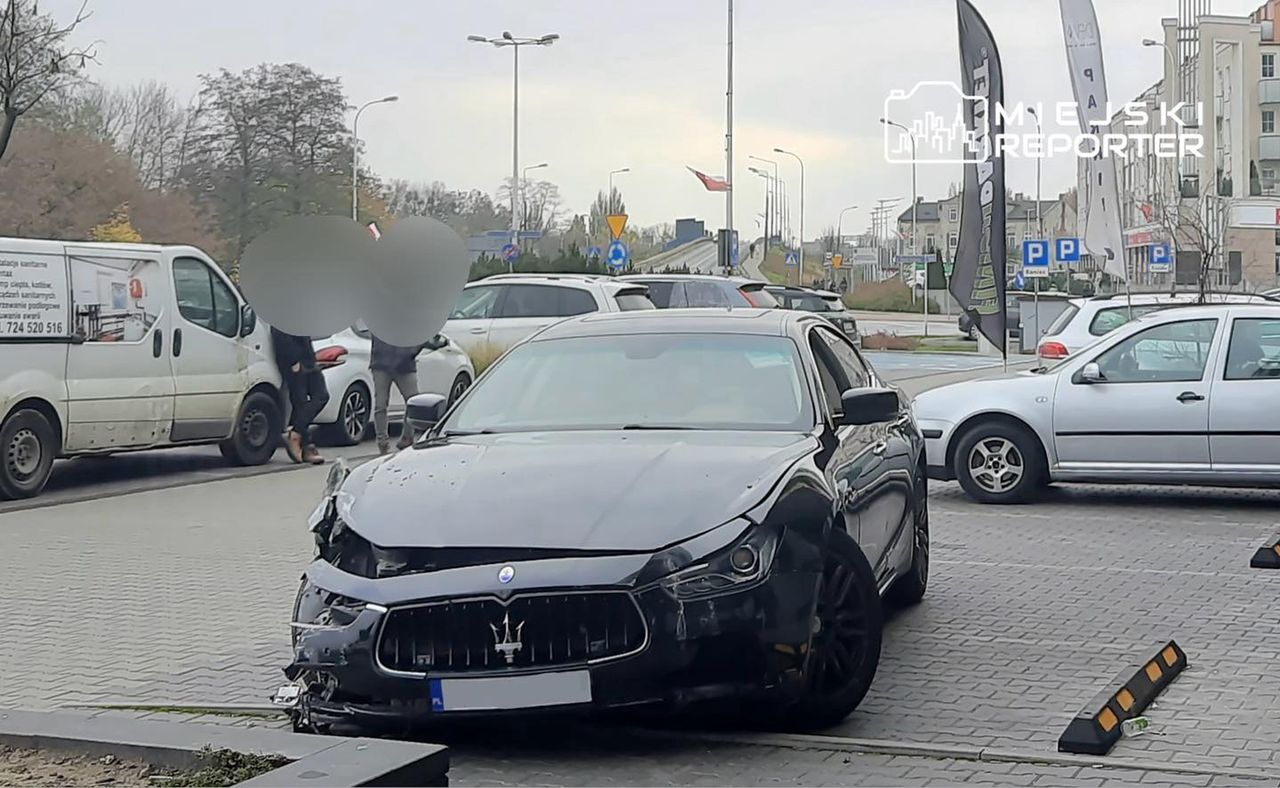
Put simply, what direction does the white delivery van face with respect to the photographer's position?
facing away from the viewer and to the right of the viewer

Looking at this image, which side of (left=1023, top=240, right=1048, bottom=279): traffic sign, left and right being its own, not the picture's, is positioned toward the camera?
front

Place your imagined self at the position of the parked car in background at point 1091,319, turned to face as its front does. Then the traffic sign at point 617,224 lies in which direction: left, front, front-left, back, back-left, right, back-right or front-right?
left

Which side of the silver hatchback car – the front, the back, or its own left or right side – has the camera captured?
left

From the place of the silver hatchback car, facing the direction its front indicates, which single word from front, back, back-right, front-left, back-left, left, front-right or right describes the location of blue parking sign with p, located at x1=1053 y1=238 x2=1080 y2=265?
right

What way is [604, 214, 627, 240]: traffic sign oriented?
toward the camera

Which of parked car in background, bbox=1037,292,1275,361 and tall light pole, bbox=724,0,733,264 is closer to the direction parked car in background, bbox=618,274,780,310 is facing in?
the tall light pole

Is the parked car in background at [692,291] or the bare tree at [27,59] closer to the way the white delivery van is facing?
the parked car in background

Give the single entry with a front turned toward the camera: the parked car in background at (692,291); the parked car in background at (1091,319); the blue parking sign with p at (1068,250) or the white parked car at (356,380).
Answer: the blue parking sign with p

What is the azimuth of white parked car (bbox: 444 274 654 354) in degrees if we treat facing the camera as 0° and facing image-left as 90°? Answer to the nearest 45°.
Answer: approximately 135°

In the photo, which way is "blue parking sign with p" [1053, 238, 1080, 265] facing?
toward the camera

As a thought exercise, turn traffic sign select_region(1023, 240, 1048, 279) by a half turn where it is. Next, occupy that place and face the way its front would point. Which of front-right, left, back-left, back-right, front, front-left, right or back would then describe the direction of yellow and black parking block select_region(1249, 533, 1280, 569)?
back

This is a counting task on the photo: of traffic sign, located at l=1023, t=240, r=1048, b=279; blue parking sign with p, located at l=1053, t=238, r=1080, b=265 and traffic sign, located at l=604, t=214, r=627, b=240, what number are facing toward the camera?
3

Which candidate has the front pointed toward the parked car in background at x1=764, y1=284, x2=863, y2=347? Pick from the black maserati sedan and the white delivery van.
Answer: the white delivery van

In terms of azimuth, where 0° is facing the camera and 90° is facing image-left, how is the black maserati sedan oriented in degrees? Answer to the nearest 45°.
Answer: approximately 45°

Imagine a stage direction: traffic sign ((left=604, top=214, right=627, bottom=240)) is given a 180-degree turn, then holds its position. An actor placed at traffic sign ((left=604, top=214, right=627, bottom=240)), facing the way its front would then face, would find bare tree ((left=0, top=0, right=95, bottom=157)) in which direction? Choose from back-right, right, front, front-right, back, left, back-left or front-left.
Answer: back-left

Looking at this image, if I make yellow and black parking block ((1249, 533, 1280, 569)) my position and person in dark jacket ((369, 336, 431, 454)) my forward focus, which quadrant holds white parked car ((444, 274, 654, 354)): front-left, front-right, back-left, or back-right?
front-right

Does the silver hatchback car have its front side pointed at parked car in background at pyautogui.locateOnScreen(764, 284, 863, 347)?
no

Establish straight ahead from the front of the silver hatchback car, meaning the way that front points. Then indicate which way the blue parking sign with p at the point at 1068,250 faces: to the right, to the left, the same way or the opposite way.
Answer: to the left
